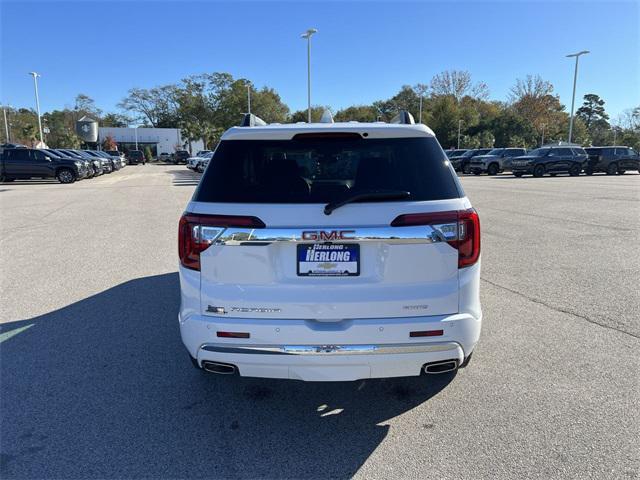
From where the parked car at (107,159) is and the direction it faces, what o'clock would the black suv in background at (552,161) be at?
The black suv in background is roughly at 12 o'clock from the parked car.

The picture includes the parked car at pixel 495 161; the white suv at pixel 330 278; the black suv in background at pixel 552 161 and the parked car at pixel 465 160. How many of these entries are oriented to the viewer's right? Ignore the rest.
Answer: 0

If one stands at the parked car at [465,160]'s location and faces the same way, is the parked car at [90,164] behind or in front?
in front

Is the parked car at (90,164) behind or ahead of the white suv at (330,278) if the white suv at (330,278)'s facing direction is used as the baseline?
ahead

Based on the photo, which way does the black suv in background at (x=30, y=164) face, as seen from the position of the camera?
facing to the right of the viewer

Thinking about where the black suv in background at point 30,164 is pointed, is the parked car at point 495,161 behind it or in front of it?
in front

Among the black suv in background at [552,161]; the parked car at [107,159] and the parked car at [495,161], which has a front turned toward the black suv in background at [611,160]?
the parked car at [107,159]

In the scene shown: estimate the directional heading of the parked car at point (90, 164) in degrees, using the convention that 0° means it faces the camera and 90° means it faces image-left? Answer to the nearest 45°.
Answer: approximately 315°

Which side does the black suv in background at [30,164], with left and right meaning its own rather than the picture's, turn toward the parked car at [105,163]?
left

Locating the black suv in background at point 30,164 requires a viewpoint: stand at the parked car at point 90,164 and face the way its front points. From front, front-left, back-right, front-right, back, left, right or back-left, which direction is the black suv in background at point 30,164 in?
right

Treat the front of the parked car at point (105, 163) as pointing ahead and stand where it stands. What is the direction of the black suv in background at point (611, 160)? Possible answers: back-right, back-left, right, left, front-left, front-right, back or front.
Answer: front

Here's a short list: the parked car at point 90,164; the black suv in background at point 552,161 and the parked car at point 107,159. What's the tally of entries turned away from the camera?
0

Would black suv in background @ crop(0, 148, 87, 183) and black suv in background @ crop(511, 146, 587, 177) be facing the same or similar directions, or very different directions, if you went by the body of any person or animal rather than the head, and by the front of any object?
very different directions

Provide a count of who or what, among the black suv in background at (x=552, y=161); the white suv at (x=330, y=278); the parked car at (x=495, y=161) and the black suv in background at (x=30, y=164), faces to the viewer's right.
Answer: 1

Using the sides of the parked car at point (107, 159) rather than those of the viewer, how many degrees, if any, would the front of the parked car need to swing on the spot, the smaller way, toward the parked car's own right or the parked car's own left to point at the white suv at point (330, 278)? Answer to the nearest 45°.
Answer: approximately 45° to the parked car's own right
